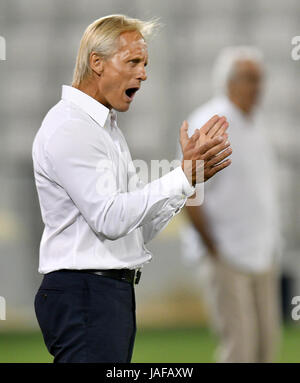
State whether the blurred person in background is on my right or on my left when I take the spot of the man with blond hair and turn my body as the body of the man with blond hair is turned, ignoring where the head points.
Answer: on my left

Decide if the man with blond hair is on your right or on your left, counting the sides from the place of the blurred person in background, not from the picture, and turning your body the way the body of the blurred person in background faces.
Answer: on your right

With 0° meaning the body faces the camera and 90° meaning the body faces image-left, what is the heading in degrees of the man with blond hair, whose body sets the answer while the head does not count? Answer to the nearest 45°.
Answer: approximately 270°

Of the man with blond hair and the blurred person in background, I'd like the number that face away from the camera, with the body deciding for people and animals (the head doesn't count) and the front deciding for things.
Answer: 0

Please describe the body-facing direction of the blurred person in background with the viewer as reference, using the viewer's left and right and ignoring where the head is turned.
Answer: facing the viewer and to the right of the viewer
